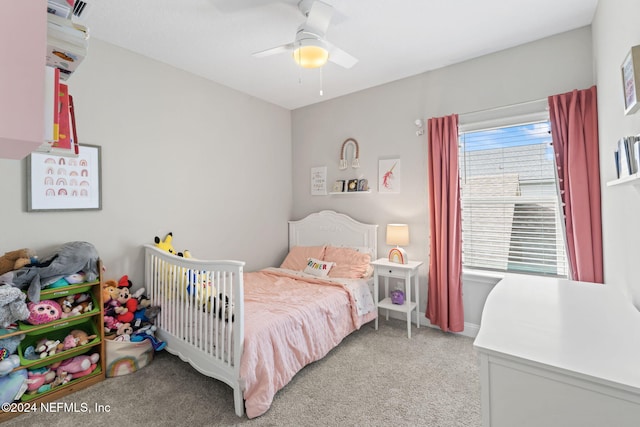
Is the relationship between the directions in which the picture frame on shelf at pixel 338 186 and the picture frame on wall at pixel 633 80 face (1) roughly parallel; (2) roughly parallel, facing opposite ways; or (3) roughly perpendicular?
roughly perpendicular

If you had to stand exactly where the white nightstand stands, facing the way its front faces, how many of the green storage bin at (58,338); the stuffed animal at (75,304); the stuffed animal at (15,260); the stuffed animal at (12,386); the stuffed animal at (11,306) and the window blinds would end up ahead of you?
5

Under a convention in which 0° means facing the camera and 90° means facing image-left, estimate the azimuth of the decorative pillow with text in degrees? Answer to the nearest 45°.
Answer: approximately 0°

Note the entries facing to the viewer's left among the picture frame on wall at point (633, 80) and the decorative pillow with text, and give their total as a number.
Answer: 1

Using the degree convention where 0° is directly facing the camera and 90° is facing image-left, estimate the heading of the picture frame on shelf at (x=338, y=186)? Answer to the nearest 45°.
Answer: approximately 45°

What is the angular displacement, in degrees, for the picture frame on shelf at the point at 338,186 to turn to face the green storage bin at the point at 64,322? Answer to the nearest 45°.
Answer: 0° — it already faces it

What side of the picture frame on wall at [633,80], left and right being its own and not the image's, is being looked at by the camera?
left

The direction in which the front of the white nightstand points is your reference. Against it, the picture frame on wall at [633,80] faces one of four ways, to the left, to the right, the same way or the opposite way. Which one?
to the right

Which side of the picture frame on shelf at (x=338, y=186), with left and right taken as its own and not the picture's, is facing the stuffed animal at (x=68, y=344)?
front

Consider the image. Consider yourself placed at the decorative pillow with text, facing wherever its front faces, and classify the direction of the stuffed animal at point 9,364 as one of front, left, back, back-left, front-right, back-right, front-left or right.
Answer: front-right

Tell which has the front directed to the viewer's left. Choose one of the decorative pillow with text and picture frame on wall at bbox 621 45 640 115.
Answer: the picture frame on wall

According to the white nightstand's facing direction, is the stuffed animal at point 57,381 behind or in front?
in front

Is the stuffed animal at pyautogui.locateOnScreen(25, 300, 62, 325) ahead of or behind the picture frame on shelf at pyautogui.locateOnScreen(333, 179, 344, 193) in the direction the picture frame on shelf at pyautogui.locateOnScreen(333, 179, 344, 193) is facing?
ahead
